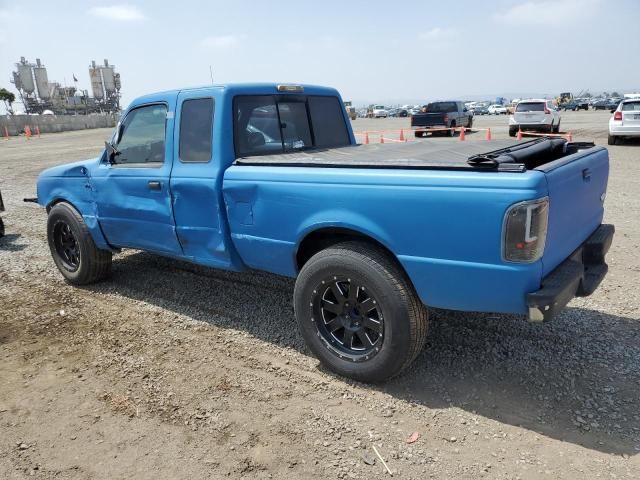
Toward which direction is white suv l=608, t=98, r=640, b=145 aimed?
away from the camera

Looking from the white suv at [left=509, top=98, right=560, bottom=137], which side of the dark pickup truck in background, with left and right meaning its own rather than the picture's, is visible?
right

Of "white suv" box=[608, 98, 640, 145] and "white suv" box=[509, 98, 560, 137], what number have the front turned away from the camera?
2

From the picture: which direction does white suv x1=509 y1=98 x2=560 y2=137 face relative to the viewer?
away from the camera

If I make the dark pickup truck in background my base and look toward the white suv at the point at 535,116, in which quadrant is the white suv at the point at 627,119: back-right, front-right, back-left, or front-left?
front-right

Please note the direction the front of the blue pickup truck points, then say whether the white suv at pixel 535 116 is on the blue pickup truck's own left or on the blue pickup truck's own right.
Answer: on the blue pickup truck's own right

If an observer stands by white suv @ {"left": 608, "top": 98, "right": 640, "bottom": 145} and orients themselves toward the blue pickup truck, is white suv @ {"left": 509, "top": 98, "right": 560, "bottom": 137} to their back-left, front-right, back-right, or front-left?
back-right

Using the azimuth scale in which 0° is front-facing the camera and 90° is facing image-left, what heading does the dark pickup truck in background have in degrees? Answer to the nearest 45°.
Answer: approximately 225°

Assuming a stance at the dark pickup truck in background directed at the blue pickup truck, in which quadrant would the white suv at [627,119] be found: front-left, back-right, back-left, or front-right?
front-left

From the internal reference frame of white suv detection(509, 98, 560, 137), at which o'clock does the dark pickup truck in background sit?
The dark pickup truck in background is roughly at 10 o'clock from the white suv.

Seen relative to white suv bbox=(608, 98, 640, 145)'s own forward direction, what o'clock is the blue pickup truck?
The blue pickup truck is roughly at 6 o'clock from the white suv.

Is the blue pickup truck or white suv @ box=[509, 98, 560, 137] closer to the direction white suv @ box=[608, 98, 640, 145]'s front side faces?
the white suv

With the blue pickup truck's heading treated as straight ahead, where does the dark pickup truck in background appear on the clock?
The dark pickup truck in background is roughly at 2 o'clock from the blue pickup truck.
